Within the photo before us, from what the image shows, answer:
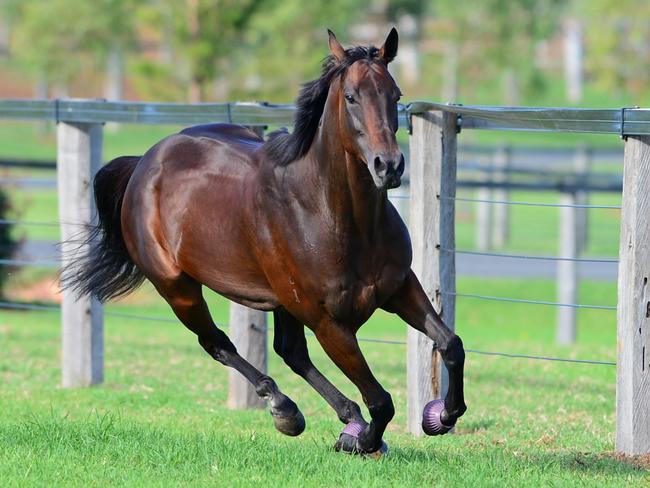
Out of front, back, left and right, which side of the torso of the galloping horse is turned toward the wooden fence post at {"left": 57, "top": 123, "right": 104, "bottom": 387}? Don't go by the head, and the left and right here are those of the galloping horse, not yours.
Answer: back

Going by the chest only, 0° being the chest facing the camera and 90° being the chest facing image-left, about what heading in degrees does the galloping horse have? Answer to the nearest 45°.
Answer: approximately 315°

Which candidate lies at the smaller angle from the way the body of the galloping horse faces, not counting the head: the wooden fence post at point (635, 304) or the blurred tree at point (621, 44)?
the wooden fence post

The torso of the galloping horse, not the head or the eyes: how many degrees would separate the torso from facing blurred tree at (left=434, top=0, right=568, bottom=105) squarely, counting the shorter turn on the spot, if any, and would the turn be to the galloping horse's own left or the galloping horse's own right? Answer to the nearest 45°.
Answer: approximately 135° to the galloping horse's own left

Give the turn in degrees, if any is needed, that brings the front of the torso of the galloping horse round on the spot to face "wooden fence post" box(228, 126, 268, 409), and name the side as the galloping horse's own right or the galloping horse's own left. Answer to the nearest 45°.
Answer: approximately 135° to the galloping horse's own left

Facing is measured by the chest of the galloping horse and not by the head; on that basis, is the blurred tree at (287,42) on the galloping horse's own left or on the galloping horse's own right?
on the galloping horse's own left

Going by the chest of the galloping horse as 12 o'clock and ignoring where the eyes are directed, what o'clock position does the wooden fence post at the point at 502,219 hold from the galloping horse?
The wooden fence post is roughly at 8 o'clock from the galloping horse.

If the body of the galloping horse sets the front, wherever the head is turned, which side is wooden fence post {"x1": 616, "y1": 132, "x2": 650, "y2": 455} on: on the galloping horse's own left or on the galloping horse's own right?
on the galloping horse's own left

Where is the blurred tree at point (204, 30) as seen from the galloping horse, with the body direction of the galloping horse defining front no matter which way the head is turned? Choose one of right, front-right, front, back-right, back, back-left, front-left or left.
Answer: back-left

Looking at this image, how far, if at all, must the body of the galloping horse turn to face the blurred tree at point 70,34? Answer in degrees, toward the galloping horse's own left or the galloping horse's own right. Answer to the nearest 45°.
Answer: approximately 135° to the galloping horse's own left

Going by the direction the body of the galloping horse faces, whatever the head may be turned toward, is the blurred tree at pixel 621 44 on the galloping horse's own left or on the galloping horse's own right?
on the galloping horse's own left
